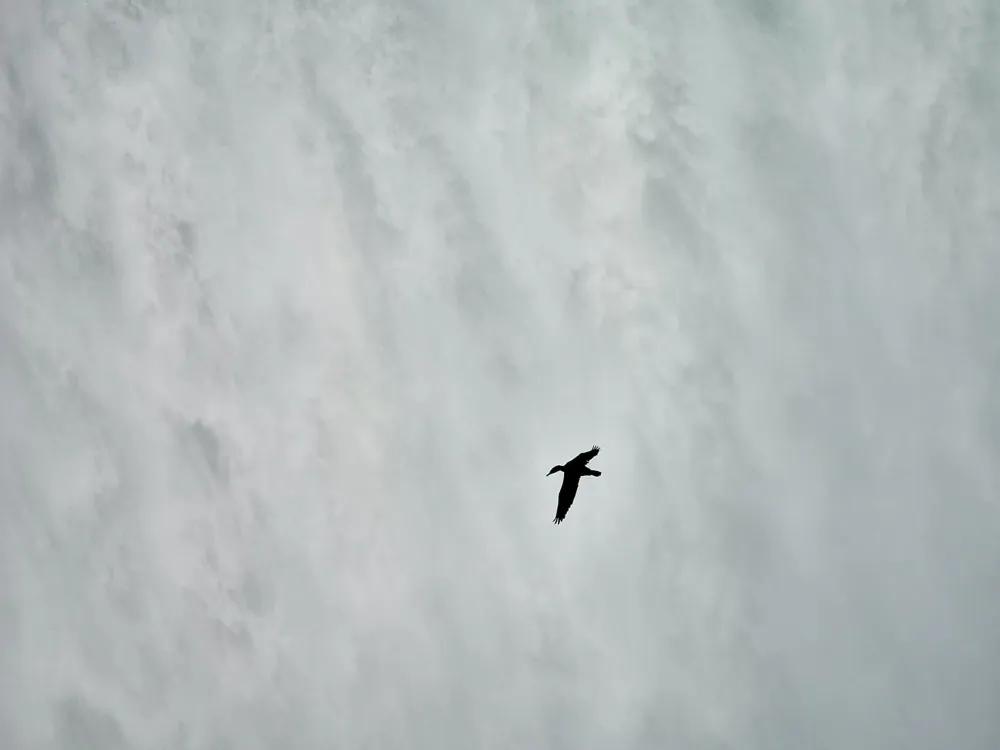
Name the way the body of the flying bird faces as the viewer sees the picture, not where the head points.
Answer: to the viewer's left
